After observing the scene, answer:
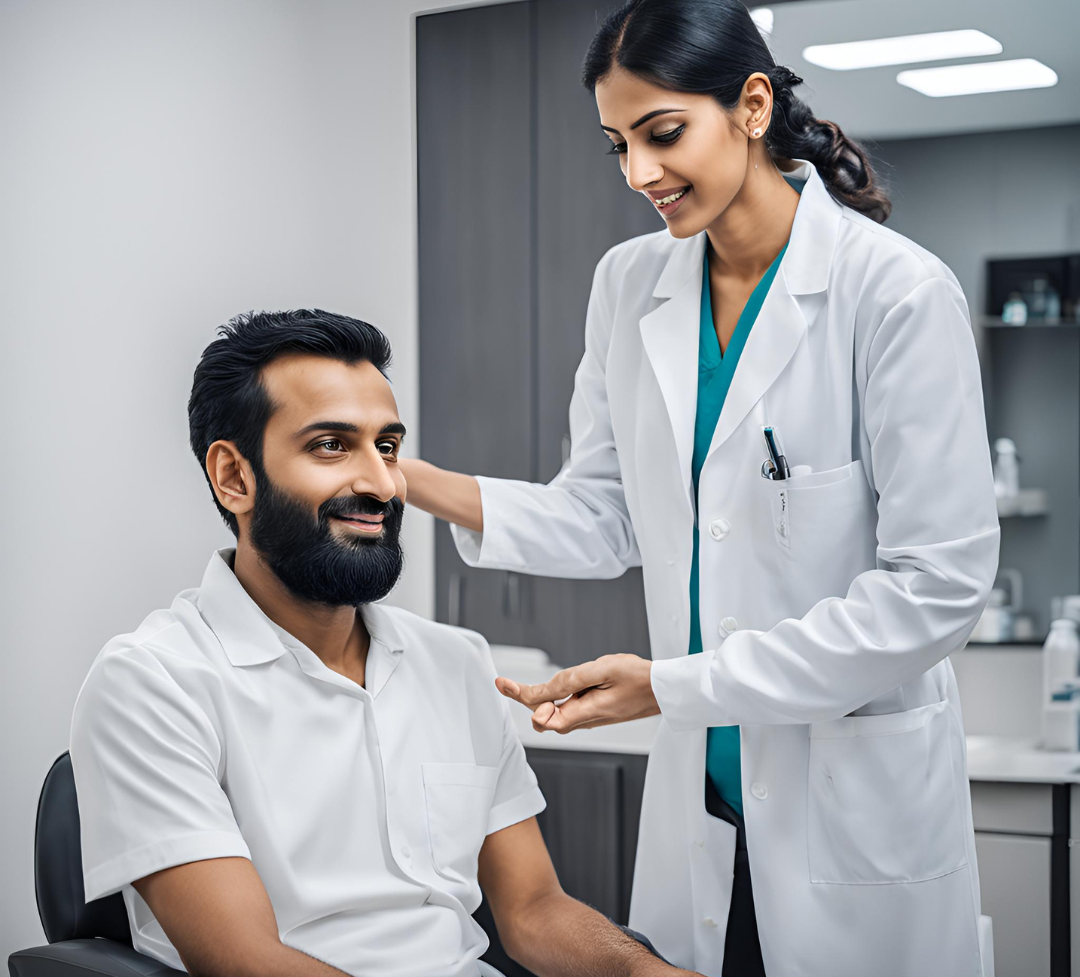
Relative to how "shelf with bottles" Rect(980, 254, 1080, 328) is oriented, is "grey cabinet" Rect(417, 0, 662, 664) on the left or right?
on its right

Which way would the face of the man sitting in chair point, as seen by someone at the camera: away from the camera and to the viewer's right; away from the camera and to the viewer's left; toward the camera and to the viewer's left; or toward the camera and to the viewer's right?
toward the camera and to the viewer's right

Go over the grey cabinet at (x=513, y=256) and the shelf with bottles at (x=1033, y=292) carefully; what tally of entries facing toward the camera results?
2

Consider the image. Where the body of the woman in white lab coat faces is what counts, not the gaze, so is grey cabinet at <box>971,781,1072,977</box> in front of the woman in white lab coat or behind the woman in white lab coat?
behind

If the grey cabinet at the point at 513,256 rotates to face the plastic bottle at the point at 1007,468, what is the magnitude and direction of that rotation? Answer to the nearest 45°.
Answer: approximately 90° to its left

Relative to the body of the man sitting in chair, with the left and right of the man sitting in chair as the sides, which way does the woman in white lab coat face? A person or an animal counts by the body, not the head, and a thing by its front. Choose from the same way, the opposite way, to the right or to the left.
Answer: to the right

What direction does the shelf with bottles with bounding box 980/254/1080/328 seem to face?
toward the camera

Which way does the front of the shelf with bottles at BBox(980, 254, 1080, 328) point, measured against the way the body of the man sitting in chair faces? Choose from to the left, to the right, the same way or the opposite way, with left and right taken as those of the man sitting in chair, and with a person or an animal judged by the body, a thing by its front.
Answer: to the right

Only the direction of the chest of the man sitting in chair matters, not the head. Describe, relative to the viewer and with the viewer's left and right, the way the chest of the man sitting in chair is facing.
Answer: facing the viewer and to the right of the viewer

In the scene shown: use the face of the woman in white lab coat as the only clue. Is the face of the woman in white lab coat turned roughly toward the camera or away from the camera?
toward the camera

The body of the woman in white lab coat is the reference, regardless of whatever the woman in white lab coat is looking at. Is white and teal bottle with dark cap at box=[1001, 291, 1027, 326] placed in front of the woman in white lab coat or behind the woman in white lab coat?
behind

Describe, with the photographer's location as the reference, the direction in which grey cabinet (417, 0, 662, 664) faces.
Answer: facing the viewer
